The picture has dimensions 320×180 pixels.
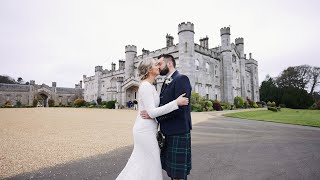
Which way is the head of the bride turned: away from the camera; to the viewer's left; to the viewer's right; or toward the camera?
to the viewer's right

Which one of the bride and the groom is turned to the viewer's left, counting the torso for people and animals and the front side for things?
the groom

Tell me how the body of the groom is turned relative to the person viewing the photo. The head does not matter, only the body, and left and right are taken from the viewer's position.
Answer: facing to the left of the viewer

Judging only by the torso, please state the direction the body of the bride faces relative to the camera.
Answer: to the viewer's right

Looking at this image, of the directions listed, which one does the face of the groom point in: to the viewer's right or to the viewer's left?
to the viewer's left

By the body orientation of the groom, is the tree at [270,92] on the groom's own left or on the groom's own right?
on the groom's own right

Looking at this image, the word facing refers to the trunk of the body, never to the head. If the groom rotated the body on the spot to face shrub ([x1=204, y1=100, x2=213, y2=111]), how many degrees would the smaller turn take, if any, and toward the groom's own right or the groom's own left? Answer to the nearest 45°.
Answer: approximately 90° to the groom's own right

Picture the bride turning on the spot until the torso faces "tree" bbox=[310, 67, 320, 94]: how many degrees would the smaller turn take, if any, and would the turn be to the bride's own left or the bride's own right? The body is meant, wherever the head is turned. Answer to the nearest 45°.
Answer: approximately 45° to the bride's own left

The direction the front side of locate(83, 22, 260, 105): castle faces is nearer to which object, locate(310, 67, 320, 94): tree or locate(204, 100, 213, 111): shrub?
the shrub
